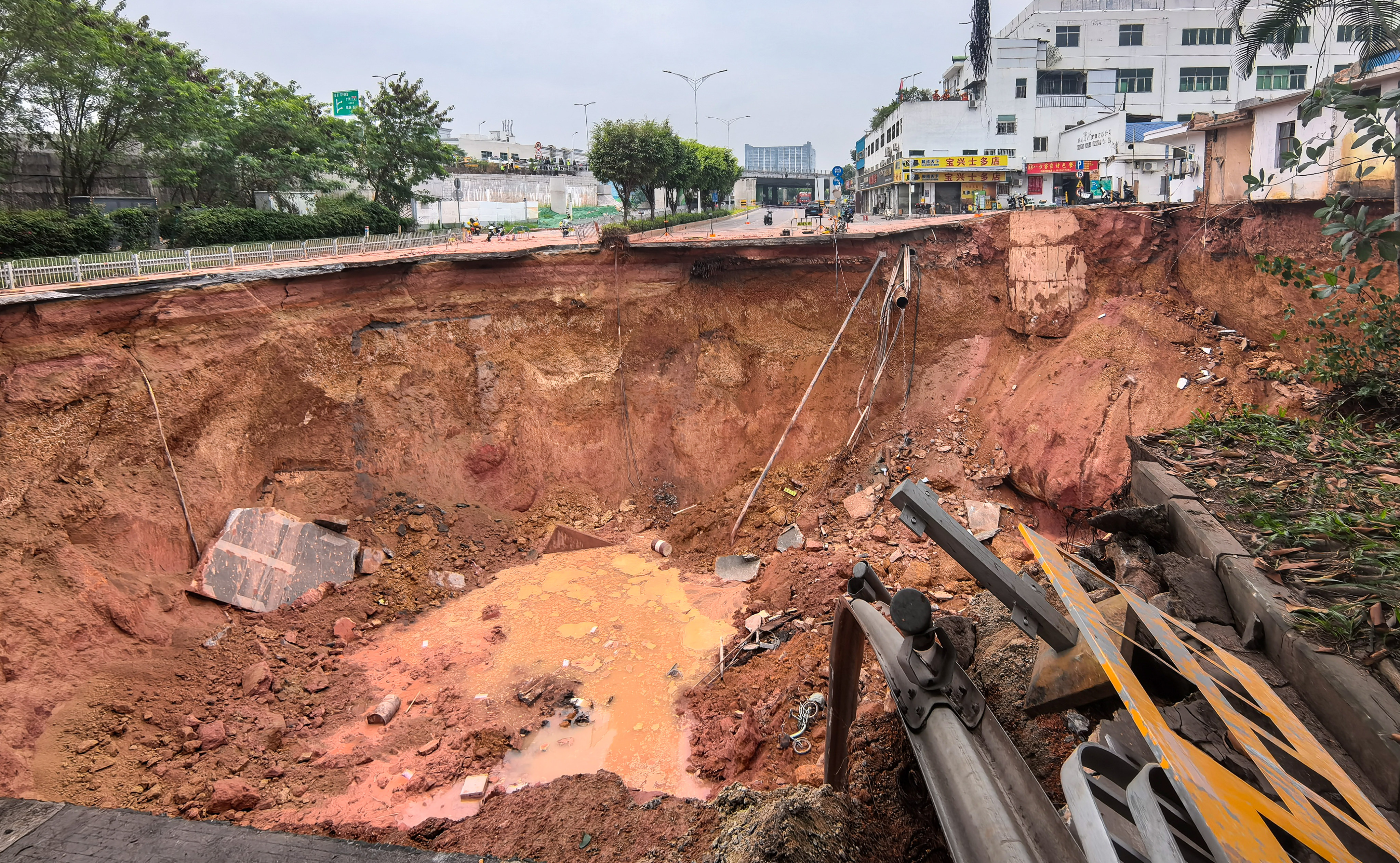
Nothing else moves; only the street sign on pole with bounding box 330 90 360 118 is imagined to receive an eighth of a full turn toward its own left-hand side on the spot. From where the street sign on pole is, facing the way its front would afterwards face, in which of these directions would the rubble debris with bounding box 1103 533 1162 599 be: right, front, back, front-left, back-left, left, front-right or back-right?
front-right

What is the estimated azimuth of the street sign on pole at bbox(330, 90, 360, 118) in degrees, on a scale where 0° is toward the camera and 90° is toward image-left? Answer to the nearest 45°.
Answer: approximately 0°

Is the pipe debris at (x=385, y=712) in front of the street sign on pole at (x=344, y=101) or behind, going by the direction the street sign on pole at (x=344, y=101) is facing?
in front

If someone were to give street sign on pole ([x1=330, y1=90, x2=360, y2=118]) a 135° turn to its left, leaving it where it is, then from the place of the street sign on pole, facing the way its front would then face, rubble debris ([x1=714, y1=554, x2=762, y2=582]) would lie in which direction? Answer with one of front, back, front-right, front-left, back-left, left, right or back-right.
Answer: back-right

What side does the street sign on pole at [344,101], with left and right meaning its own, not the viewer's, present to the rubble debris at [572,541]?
front

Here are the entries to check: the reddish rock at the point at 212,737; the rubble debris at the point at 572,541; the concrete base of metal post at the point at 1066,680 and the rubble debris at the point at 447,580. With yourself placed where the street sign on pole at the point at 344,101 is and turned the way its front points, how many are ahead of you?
4

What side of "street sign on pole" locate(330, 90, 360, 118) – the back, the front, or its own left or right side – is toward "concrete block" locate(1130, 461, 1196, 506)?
front

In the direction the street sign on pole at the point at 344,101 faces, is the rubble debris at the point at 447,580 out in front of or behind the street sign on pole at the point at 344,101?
in front

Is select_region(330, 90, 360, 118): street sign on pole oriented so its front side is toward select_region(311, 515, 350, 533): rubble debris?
yes

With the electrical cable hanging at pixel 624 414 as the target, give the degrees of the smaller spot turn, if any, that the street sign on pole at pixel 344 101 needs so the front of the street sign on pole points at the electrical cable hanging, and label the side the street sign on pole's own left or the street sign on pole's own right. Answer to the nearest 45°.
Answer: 0° — it already faces it

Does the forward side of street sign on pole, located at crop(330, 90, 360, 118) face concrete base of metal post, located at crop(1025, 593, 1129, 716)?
yes

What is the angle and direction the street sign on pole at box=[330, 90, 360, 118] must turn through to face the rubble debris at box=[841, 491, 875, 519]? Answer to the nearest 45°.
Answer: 0° — it already faces it

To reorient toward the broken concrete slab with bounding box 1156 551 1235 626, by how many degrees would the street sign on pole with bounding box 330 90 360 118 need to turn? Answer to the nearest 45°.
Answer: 0° — it already faces it

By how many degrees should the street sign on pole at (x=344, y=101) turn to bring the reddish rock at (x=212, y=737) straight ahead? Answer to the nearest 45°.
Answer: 0° — it already faces it

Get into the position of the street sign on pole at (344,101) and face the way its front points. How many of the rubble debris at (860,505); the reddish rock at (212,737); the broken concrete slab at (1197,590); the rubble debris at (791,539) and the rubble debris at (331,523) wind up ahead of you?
5

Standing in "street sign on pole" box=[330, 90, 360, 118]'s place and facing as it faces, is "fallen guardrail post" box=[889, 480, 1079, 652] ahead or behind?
ahead
